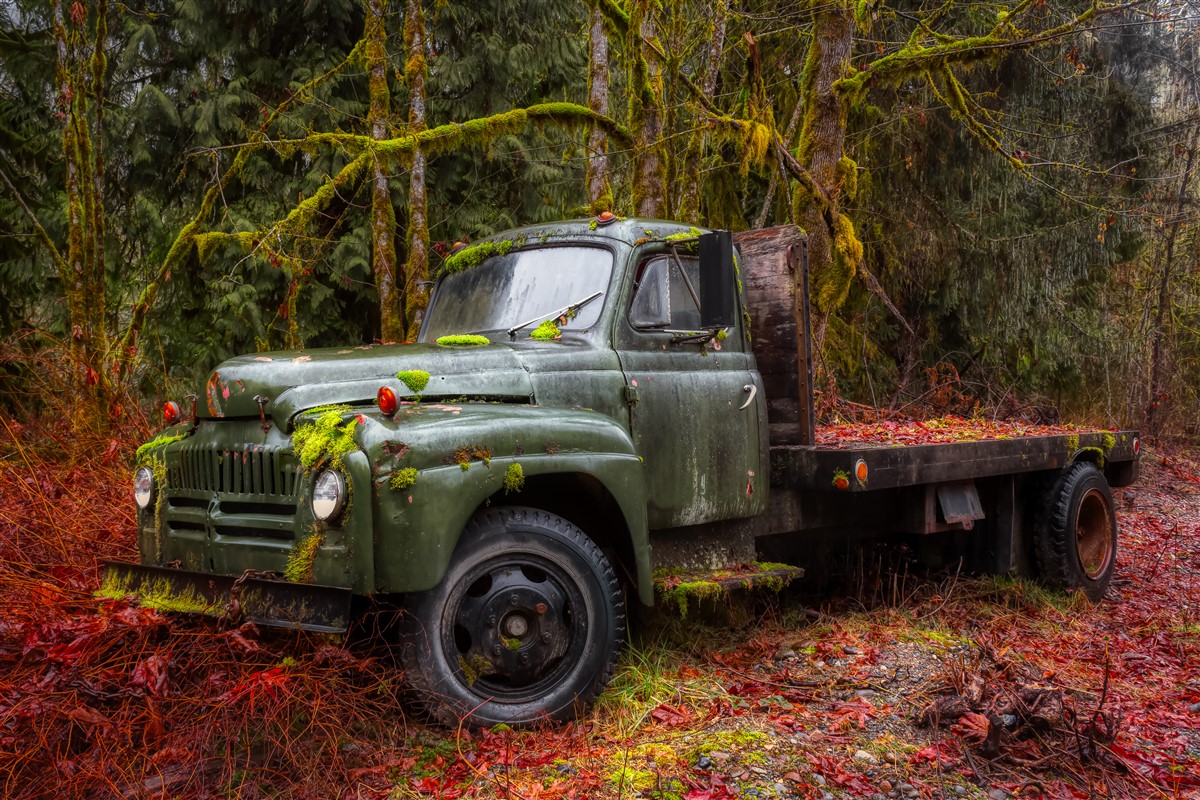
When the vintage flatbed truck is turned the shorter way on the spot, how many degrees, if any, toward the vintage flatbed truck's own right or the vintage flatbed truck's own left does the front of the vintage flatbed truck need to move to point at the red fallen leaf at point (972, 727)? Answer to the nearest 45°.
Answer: approximately 135° to the vintage flatbed truck's own left

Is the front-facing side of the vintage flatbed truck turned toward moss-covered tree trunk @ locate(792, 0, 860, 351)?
no

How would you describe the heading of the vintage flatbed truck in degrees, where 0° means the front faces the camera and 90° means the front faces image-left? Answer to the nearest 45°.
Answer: approximately 45°

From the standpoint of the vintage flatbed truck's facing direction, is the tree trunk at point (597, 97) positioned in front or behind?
behind

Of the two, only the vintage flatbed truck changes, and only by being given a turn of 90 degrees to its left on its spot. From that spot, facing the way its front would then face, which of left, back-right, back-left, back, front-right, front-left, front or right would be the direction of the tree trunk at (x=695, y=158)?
back-left

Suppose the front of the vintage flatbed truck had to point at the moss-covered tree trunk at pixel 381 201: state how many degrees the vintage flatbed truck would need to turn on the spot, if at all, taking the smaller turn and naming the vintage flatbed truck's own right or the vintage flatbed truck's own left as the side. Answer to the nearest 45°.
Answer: approximately 135° to the vintage flatbed truck's own right

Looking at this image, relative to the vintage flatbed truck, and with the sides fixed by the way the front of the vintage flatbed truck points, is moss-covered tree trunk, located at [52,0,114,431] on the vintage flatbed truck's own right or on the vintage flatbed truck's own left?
on the vintage flatbed truck's own right

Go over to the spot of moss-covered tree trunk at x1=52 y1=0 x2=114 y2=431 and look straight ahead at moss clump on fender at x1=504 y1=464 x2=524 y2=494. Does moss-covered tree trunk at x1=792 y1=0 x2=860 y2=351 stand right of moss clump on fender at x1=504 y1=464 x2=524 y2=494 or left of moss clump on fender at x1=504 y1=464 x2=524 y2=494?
left
